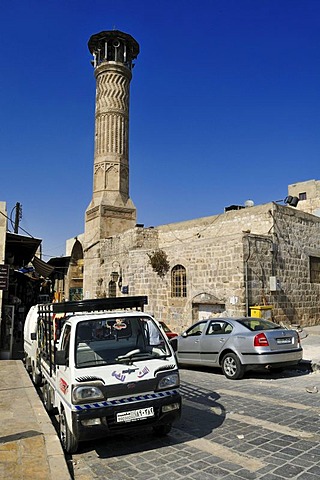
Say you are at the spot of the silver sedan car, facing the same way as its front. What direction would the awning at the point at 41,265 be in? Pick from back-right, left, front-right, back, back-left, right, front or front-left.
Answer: front

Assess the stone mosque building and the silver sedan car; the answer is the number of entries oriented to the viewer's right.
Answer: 0

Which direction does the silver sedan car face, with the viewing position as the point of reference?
facing away from the viewer and to the left of the viewer

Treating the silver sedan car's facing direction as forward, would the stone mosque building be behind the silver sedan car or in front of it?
in front

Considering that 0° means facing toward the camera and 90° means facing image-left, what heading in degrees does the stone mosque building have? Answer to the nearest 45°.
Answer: approximately 45°

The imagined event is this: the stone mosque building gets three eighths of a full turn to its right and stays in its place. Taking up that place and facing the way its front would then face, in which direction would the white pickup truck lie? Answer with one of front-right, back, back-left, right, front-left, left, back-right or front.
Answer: back
